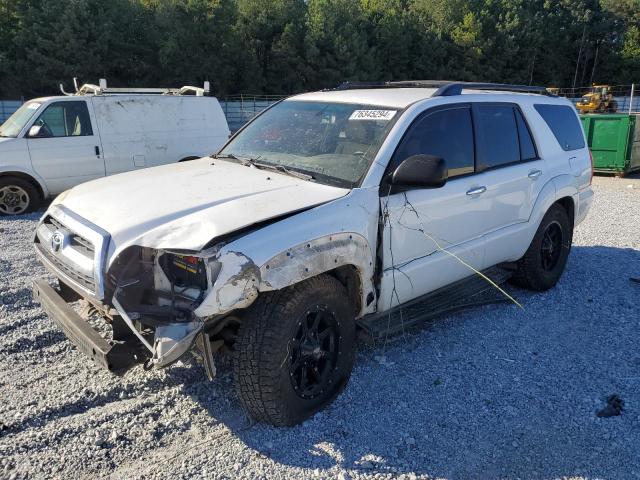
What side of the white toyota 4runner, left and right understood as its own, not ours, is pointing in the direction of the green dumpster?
back

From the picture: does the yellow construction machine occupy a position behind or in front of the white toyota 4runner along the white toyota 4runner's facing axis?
behind

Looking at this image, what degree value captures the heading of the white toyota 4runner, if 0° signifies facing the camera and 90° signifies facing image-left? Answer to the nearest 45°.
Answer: approximately 45°

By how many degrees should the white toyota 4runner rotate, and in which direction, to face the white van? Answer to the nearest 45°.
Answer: approximately 90° to its right
